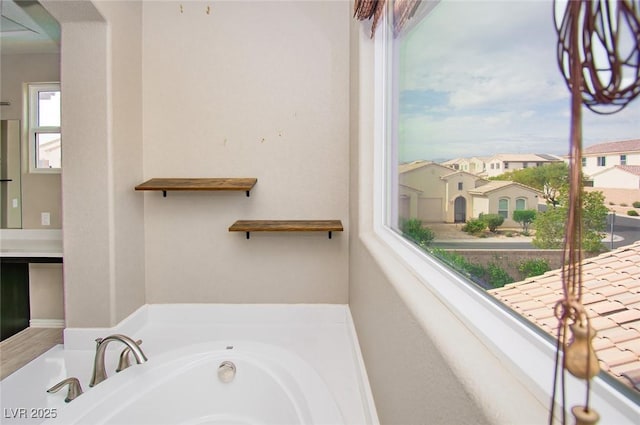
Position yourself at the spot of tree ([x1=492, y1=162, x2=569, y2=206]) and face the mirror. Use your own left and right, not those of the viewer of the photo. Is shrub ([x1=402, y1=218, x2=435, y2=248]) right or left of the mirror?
right

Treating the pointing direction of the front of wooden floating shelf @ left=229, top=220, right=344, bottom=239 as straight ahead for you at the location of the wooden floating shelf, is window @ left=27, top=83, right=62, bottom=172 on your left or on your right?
on your right

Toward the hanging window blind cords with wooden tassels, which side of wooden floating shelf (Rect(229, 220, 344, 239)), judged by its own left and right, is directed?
front

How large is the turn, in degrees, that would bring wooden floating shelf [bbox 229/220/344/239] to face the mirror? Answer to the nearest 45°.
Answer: approximately 90° to its right

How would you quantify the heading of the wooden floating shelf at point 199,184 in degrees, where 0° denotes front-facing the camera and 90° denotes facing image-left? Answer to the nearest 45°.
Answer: approximately 0°
